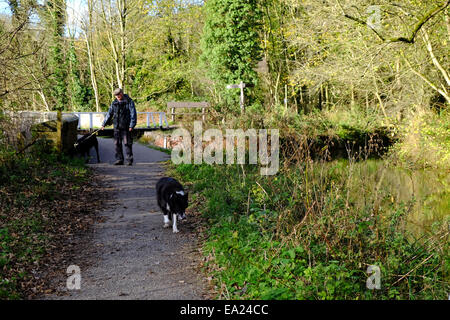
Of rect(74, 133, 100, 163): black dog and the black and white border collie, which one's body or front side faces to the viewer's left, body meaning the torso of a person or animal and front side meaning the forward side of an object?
the black dog

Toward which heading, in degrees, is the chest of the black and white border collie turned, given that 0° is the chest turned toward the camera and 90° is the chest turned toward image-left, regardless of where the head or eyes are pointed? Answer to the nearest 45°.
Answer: approximately 315°

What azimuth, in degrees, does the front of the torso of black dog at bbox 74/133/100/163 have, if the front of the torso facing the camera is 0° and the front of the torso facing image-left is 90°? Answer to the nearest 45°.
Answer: approximately 90°

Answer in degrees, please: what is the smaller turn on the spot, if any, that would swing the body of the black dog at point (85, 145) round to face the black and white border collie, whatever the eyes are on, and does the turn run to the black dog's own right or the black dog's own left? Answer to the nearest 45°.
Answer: approximately 90° to the black dog's own left

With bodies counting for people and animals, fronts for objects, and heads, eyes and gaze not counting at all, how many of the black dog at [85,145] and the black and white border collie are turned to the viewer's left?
1

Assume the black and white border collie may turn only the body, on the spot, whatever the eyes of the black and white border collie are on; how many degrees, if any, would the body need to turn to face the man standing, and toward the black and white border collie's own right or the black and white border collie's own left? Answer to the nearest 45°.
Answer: approximately 135° to the black and white border collie's own left
